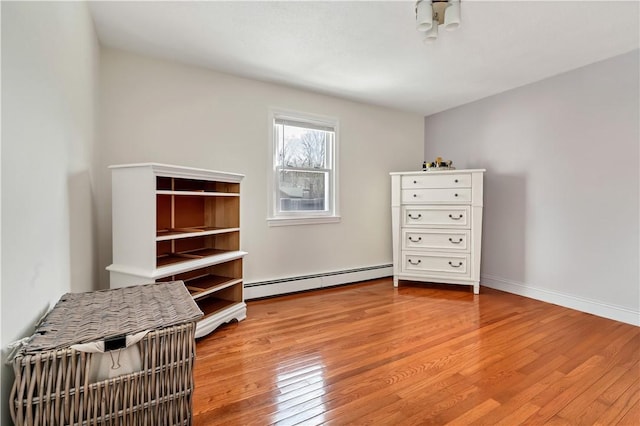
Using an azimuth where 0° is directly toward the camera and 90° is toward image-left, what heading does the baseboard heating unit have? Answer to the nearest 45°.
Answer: approximately 315°

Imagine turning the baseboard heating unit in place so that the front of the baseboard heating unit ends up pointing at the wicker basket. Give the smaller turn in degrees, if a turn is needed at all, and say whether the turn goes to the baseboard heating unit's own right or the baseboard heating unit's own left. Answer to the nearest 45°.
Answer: approximately 45° to the baseboard heating unit's own right

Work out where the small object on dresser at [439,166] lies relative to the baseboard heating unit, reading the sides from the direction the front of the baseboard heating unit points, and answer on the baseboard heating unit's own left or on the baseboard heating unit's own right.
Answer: on the baseboard heating unit's own left
